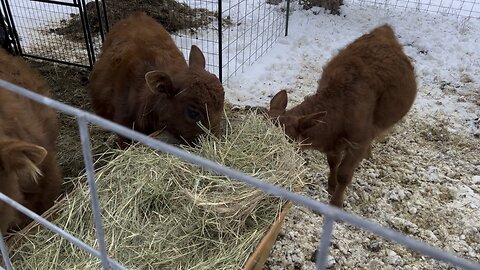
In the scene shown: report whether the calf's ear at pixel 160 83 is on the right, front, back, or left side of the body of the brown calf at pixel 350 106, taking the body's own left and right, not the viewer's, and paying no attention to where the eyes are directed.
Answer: front

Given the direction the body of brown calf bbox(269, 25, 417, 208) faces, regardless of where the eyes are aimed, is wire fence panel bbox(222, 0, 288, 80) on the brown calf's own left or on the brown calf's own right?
on the brown calf's own right

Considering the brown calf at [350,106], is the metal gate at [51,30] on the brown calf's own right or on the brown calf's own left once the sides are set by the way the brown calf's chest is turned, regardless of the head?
on the brown calf's own right

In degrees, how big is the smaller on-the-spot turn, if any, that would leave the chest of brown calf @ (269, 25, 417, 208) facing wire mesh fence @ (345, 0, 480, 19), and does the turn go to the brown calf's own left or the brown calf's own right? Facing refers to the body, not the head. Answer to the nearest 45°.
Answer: approximately 135° to the brown calf's own right

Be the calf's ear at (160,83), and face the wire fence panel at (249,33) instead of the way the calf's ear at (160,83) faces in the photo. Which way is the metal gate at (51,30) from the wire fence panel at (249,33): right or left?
left

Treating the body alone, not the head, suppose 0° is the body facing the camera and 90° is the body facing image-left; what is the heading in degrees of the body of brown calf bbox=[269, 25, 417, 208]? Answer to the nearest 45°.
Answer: approximately 45°

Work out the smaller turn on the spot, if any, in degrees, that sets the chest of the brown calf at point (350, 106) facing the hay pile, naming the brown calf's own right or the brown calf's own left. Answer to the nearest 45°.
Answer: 0° — it already faces it

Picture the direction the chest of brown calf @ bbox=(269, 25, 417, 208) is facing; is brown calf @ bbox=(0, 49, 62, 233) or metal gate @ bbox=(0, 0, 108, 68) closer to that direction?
the brown calf
